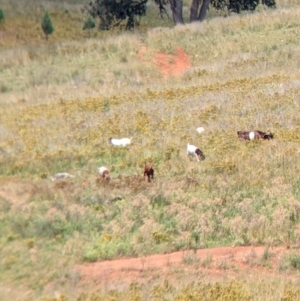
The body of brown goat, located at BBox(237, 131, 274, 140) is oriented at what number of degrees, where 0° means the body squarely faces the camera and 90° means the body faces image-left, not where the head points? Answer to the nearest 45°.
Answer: approximately 270°

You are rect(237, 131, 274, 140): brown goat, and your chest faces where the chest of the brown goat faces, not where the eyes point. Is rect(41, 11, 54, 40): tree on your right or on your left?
on your left
